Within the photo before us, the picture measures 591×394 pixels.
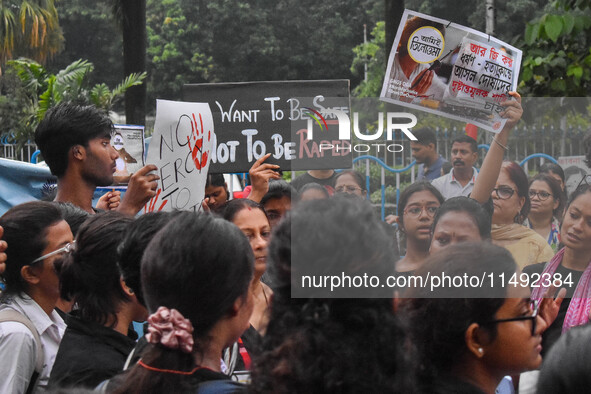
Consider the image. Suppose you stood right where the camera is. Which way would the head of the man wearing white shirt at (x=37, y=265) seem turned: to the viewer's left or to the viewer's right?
to the viewer's right

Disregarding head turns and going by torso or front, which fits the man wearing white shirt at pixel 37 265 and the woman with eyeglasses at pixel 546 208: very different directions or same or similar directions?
very different directions

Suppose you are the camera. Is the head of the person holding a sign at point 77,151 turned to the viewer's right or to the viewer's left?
to the viewer's right

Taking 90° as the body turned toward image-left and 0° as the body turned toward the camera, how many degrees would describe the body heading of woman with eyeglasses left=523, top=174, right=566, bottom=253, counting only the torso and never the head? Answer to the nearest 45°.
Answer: approximately 45°

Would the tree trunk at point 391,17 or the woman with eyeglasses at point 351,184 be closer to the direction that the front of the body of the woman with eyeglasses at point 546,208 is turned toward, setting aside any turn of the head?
the woman with eyeglasses

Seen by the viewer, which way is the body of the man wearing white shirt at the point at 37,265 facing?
to the viewer's right

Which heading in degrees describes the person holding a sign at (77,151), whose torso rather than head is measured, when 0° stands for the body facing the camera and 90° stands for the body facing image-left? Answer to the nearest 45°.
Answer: approximately 270°
